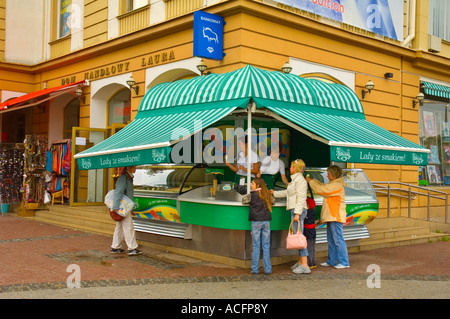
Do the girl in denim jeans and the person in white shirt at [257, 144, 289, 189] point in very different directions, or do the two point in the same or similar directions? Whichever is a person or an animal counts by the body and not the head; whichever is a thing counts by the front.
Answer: very different directions

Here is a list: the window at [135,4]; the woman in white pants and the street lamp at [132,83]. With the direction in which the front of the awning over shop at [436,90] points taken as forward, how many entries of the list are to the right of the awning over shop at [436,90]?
3

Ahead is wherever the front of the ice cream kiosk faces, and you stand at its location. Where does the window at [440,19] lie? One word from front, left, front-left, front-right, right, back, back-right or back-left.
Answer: back-left

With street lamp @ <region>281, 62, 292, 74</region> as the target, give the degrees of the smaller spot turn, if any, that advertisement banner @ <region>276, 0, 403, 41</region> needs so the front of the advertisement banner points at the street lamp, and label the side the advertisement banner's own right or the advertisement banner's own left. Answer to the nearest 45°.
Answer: approximately 90° to the advertisement banner's own right

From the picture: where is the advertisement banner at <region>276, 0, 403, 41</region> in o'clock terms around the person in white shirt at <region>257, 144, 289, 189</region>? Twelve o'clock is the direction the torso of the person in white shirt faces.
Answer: The advertisement banner is roughly at 7 o'clock from the person in white shirt.

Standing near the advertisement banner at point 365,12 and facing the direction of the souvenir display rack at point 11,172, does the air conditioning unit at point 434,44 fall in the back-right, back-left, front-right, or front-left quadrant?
back-right

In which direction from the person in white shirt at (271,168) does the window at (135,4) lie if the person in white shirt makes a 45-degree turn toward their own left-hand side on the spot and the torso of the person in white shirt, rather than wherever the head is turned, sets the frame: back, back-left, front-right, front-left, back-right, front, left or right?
back

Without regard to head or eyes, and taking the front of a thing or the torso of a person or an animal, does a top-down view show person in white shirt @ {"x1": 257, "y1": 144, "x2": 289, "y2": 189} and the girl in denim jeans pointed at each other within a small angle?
yes

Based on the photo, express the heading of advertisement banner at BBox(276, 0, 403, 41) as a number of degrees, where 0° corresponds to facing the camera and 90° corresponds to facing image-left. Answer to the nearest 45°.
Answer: approximately 315°

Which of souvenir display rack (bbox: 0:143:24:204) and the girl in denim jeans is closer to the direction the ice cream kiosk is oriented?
the girl in denim jeans
